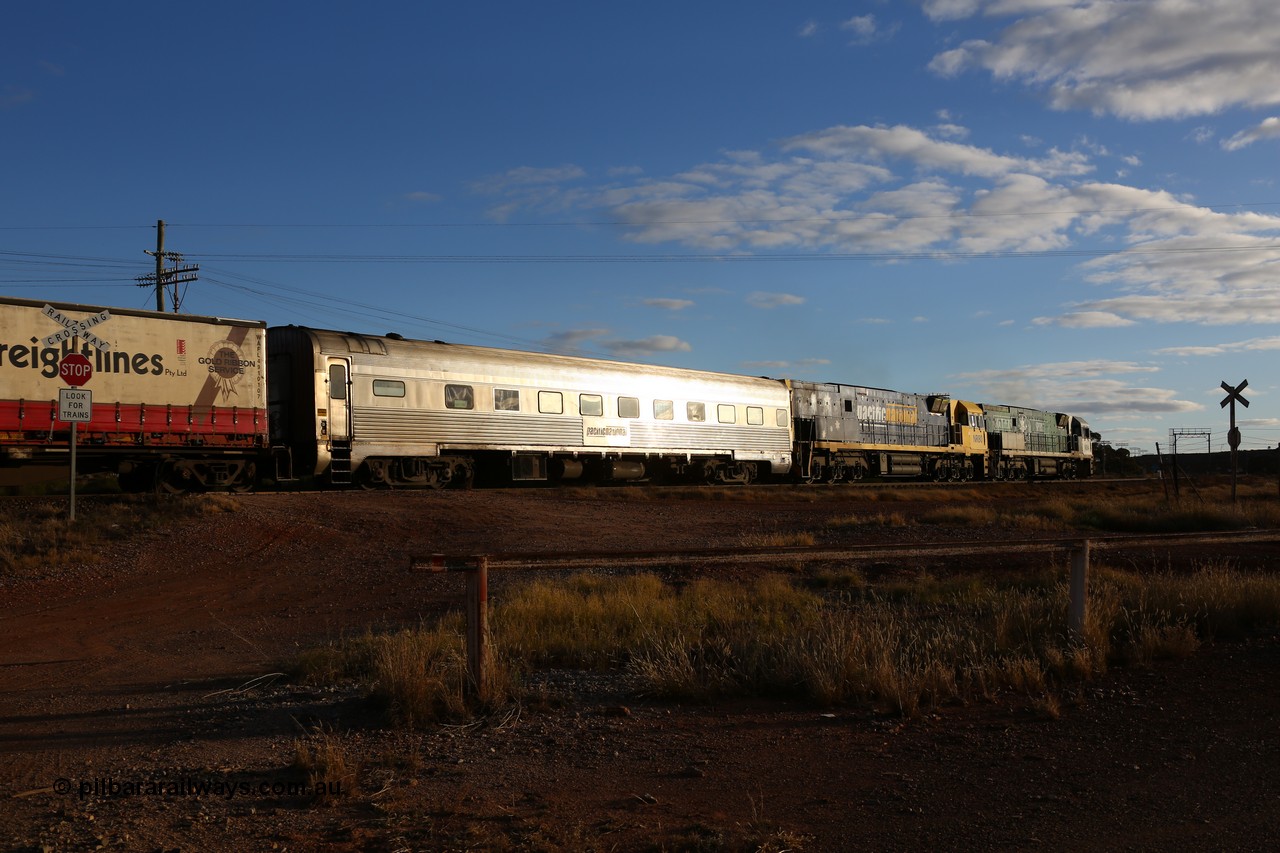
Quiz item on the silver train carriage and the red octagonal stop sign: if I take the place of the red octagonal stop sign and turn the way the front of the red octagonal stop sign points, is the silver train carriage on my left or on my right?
on my left

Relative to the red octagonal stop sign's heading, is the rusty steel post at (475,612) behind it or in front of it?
in front

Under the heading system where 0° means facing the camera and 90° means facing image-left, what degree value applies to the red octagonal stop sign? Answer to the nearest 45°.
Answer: approximately 0°

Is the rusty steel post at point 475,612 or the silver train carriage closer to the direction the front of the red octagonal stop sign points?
the rusty steel post

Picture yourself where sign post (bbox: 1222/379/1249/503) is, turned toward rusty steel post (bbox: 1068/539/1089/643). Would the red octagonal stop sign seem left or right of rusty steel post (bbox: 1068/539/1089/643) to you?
right

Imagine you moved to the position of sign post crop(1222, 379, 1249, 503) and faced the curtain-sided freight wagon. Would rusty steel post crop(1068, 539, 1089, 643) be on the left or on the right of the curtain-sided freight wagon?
left

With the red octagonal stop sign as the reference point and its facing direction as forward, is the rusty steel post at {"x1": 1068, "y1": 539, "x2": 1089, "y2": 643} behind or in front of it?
in front

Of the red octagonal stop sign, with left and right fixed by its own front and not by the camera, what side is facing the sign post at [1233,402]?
left
